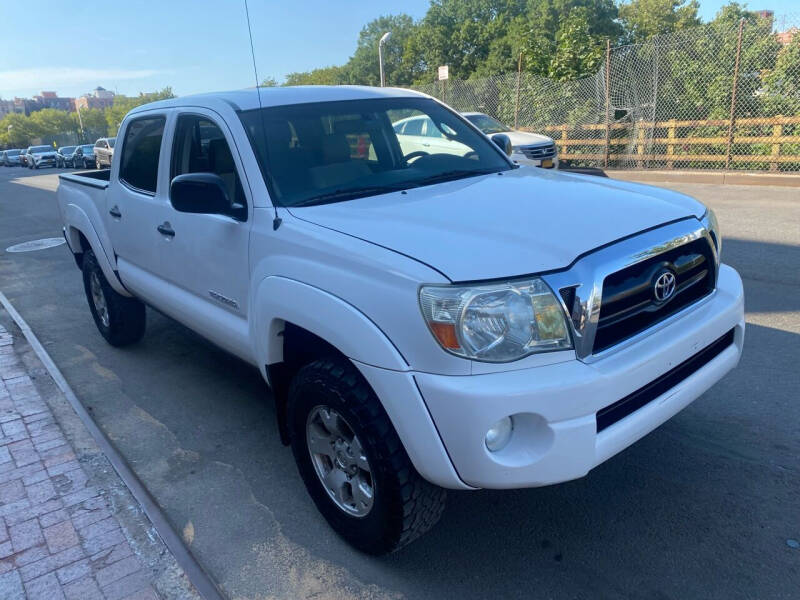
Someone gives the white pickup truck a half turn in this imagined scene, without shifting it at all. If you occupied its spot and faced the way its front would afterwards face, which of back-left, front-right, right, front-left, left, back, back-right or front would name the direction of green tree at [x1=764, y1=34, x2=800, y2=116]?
right

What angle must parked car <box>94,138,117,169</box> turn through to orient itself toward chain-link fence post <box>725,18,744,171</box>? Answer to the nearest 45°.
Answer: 0° — it already faces it

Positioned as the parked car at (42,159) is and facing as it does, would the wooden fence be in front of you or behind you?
in front

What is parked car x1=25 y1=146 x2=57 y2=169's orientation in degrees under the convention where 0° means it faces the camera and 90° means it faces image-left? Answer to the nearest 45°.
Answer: approximately 315°

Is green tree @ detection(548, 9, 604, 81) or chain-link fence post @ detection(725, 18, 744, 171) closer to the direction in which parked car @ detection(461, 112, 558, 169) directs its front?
the chain-link fence post

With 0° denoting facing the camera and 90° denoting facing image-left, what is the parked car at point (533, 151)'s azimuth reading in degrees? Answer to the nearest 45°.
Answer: approximately 315°

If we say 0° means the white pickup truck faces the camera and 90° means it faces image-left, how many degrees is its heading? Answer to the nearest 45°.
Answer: approximately 315°

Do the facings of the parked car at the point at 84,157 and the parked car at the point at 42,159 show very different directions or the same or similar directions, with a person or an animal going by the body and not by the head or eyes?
same or similar directions

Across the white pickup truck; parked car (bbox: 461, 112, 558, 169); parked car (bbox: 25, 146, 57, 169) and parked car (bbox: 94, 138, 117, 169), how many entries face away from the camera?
0

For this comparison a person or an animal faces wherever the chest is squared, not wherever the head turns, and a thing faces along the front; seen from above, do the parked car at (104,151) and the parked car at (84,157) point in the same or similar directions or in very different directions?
same or similar directions

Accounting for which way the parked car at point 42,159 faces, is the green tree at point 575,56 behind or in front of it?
in front

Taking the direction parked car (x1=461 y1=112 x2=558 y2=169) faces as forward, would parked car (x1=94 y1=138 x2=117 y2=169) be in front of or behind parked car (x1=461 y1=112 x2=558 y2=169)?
behind

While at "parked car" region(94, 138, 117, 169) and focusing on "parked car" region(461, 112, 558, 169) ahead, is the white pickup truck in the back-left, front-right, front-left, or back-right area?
front-right

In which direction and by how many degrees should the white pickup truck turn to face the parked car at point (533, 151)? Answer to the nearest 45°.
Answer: approximately 135° to its left

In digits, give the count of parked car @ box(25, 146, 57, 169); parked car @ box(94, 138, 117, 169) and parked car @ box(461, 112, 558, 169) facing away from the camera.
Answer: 0
